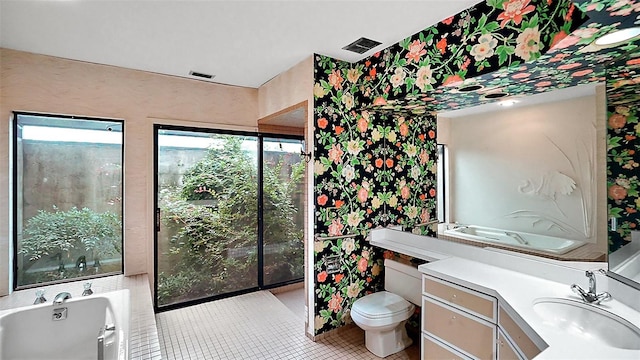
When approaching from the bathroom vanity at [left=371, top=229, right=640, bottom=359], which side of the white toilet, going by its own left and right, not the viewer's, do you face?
left

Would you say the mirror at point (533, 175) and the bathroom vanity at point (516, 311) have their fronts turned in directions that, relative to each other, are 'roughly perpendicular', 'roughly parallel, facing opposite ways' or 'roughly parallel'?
roughly parallel

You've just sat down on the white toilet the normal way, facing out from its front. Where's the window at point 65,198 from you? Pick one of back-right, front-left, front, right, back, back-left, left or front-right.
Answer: front-right

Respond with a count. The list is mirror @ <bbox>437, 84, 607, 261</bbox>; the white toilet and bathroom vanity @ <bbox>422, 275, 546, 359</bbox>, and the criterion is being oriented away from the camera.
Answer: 0

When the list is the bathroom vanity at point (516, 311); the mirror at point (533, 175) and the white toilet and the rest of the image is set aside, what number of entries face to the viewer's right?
0

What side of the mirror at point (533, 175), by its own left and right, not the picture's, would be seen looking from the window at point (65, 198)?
front

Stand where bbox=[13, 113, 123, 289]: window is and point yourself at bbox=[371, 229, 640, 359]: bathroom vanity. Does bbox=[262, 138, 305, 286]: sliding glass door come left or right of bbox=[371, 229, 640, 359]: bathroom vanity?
left

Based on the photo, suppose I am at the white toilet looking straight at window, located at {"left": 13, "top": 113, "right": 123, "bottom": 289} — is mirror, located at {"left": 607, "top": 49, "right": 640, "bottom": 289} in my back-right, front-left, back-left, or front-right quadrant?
back-left

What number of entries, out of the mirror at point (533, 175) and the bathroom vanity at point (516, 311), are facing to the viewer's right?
0

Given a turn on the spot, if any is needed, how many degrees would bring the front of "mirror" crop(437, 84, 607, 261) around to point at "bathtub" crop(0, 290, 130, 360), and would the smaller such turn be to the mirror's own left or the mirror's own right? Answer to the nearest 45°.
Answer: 0° — it already faces it

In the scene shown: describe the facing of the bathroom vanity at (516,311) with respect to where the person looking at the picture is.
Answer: facing the viewer and to the left of the viewer

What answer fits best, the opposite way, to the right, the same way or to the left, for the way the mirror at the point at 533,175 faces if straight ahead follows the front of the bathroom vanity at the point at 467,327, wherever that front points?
the same way

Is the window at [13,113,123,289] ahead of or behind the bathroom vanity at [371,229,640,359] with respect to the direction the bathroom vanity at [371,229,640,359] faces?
ahead

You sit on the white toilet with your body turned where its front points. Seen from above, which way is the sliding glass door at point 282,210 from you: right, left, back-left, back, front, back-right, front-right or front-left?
right
